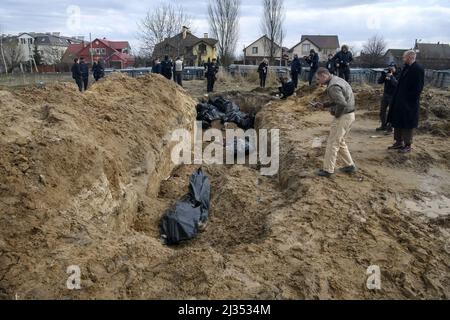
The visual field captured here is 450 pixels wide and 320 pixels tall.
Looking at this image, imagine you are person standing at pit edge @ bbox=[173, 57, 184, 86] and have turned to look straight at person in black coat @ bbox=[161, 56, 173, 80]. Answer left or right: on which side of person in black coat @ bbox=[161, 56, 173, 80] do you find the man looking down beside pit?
left

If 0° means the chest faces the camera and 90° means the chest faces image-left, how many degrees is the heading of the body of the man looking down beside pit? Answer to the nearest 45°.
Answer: approximately 90°

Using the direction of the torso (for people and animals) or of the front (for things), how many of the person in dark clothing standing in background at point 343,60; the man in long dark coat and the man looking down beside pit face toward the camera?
1

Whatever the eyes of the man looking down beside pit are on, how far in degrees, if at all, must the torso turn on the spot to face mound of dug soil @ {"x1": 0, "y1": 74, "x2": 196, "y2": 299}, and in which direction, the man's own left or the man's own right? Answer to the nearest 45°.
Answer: approximately 45° to the man's own left

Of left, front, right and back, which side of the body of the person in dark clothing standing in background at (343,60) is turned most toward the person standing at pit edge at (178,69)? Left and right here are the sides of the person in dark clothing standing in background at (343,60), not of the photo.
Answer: right

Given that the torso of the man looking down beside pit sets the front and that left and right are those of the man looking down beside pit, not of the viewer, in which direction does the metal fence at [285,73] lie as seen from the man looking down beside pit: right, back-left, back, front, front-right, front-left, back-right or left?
right

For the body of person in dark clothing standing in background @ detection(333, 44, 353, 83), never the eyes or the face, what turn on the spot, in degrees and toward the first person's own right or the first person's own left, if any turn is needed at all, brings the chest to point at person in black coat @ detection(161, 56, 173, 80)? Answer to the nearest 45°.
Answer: approximately 90° to the first person's own right

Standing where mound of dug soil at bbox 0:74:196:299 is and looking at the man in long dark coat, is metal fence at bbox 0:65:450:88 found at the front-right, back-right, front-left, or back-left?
front-left

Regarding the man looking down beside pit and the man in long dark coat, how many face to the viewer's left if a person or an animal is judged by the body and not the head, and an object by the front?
2

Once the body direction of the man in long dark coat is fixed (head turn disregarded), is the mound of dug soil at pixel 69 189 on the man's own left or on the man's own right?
on the man's own left

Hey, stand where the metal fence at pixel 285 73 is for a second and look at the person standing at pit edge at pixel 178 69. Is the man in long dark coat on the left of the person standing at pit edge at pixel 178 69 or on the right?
left

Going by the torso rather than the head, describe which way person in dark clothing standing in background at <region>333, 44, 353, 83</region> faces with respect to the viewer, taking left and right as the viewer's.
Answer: facing the viewer

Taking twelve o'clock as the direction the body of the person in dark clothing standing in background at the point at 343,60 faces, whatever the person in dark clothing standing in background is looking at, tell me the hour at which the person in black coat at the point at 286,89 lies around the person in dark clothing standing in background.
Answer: The person in black coat is roughly at 3 o'clock from the person in dark clothing standing in background.

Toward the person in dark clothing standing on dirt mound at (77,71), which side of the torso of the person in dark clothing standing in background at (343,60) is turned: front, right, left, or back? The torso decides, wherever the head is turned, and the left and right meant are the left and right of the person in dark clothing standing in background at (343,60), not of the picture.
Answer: right

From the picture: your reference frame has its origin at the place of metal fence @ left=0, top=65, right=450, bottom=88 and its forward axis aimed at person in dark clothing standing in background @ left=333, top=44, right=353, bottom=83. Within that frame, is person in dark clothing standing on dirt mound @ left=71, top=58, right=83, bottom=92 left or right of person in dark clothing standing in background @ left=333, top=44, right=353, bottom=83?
right

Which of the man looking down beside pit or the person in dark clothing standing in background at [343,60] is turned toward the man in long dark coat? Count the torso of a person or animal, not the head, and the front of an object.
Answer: the person in dark clothing standing in background

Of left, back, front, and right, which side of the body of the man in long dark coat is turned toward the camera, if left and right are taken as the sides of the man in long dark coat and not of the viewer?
left
